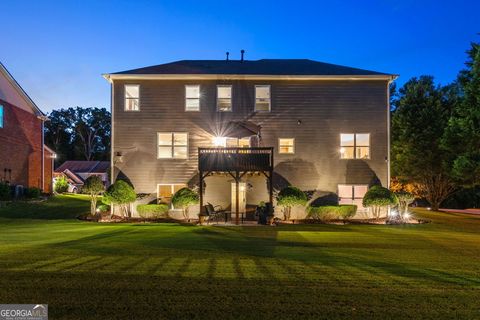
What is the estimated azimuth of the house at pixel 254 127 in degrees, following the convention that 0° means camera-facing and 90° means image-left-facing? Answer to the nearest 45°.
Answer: approximately 180°

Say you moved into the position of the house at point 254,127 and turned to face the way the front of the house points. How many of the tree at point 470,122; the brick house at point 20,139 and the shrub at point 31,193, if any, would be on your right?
1

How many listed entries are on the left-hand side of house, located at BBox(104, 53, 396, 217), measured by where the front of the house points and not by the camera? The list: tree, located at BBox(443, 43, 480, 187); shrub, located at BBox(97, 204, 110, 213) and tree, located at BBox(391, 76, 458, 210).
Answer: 1

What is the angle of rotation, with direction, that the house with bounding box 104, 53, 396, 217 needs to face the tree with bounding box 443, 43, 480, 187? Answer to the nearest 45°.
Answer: approximately 90° to its right

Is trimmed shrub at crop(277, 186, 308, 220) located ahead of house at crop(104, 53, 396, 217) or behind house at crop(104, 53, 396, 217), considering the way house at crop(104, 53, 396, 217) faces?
behind

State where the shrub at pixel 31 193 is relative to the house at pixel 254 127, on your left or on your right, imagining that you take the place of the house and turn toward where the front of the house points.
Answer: on your left

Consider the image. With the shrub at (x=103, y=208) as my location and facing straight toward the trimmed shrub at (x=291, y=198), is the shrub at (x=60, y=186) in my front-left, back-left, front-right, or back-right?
back-left

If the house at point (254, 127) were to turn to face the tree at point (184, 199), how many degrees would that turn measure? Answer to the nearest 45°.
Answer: approximately 135° to its left

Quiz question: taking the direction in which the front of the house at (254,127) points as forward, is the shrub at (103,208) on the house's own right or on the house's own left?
on the house's own left
